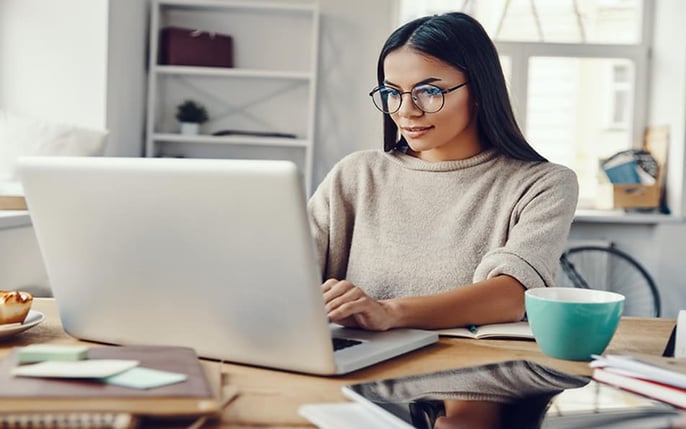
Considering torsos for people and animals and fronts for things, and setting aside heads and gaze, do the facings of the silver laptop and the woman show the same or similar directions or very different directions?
very different directions

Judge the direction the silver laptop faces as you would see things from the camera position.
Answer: facing away from the viewer and to the right of the viewer

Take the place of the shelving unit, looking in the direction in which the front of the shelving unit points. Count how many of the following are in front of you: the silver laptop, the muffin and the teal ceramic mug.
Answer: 3

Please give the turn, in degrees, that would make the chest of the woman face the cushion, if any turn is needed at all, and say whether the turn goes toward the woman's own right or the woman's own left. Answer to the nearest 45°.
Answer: approximately 90° to the woman's own right

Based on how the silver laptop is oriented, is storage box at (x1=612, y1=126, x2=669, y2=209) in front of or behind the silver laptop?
in front

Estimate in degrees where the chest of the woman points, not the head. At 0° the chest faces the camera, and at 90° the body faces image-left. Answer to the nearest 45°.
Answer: approximately 45°

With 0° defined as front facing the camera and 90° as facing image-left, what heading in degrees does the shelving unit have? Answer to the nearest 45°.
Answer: approximately 0°

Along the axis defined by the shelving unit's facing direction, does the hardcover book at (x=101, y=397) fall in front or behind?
in front
